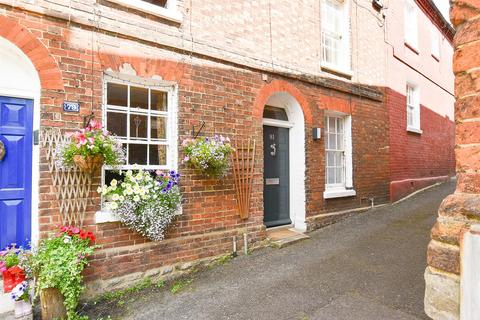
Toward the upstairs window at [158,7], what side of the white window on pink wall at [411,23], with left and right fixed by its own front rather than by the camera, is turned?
right

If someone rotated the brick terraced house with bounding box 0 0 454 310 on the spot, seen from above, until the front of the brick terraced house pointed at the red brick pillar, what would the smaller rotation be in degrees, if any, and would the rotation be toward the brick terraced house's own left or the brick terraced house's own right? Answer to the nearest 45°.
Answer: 0° — it already faces it

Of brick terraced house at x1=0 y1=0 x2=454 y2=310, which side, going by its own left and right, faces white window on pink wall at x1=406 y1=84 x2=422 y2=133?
left

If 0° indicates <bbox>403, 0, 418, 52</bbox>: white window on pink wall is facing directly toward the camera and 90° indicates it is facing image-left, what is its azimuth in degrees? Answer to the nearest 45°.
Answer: approximately 270°

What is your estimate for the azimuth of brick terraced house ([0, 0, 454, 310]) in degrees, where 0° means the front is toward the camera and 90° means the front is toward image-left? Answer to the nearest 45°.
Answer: approximately 315°

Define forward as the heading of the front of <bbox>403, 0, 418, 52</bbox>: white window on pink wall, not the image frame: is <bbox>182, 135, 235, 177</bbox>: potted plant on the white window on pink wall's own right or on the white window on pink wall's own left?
on the white window on pink wall's own right

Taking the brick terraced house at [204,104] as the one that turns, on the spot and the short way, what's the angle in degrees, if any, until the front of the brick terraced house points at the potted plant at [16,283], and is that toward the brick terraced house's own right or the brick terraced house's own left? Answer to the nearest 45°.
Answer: approximately 90° to the brick terraced house's own right
